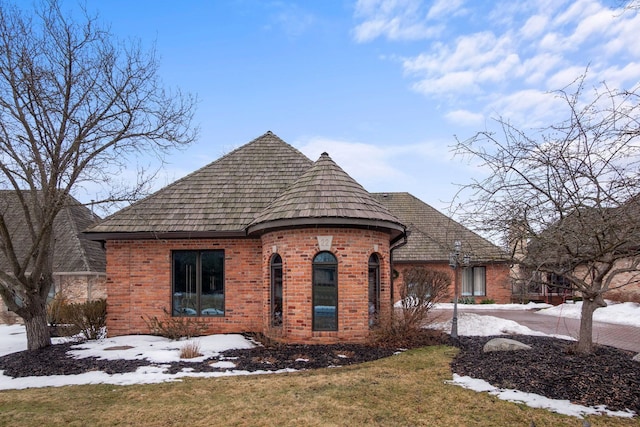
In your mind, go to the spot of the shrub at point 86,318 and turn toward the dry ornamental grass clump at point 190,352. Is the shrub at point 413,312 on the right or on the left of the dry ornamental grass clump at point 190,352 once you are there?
left

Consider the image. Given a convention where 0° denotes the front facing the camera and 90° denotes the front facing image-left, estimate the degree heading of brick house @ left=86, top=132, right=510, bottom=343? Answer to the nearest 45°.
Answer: approximately 0°

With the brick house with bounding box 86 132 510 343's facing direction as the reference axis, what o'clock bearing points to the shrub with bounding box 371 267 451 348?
The shrub is roughly at 10 o'clock from the brick house.

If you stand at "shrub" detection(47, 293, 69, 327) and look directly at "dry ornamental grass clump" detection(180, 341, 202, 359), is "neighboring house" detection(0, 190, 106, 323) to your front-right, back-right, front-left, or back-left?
back-left

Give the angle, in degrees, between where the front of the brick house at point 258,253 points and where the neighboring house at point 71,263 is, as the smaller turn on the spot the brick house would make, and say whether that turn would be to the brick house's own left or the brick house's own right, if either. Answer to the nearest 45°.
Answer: approximately 135° to the brick house's own right

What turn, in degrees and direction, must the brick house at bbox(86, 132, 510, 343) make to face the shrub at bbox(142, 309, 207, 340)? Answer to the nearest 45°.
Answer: approximately 90° to its right

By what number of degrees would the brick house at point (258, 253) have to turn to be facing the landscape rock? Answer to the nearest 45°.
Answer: approximately 45° to its left
